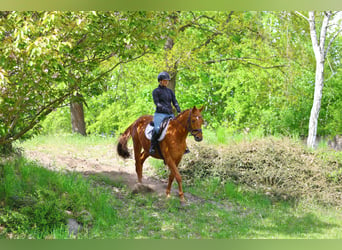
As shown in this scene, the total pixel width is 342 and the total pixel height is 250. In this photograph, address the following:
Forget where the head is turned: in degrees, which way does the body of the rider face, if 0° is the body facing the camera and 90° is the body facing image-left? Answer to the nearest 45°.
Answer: approximately 315°

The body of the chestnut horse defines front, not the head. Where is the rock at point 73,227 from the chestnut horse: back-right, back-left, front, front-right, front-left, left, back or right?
right

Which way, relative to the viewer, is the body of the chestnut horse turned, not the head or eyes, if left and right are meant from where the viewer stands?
facing the viewer and to the right of the viewer
